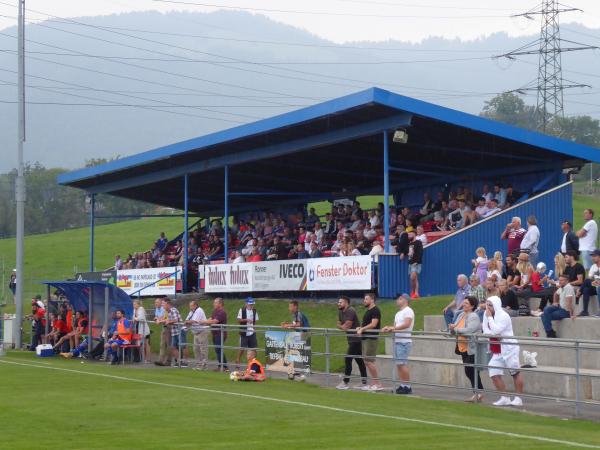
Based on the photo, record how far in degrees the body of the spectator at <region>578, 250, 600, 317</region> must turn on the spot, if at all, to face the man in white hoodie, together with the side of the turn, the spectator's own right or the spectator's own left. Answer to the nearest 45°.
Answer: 0° — they already face them

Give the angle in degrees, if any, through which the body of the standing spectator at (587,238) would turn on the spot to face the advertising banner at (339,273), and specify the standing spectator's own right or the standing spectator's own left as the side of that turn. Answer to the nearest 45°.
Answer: approximately 45° to the standing spectator's own right

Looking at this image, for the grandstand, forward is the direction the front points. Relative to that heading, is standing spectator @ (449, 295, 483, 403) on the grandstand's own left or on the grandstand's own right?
on the grandstand's own left

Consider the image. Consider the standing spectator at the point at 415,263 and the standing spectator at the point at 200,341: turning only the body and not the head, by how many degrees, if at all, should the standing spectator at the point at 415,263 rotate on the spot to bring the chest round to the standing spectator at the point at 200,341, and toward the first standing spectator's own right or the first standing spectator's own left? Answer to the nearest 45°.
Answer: approximately 45° to the first standing spectator's own right

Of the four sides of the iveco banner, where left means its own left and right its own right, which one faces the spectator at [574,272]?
left

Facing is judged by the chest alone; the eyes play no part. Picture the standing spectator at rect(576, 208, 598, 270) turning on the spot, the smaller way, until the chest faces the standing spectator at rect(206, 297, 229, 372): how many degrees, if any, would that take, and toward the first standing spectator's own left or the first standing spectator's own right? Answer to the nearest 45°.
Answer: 0° — they already face them

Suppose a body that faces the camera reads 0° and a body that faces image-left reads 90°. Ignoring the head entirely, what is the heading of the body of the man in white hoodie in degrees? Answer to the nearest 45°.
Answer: approximately 90°
